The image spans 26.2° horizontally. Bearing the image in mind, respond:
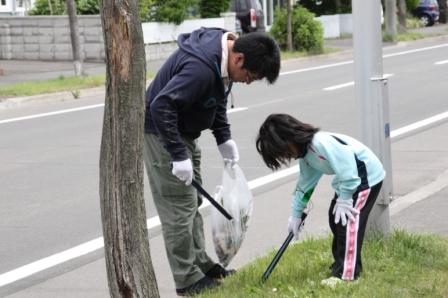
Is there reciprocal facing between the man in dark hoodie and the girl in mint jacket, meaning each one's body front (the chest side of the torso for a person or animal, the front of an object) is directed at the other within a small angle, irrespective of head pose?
yes

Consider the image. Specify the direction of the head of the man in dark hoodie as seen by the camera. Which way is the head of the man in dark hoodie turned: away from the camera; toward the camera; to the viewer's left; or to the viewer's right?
to the viewer's right

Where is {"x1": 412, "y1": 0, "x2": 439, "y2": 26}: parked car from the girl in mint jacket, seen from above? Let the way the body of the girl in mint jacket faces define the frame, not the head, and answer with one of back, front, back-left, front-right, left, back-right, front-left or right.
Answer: right

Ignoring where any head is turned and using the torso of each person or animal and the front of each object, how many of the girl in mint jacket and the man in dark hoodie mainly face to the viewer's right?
1

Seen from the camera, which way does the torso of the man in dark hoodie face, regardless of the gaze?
to the viewer's right

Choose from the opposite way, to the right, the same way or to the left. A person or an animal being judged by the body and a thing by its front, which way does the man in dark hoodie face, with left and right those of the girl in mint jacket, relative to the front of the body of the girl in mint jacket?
the opposite way

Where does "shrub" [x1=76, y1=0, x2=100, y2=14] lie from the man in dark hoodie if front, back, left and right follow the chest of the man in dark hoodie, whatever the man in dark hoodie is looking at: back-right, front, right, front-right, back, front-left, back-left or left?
left

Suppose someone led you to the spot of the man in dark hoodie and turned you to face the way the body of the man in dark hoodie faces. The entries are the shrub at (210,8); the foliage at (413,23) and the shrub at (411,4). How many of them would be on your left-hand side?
3

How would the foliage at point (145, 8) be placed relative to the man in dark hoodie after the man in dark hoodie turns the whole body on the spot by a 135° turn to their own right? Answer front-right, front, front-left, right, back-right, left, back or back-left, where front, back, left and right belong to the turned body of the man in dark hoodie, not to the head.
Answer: back-right

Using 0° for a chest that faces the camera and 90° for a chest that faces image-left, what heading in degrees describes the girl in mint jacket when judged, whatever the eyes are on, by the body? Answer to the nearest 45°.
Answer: approximately 90°

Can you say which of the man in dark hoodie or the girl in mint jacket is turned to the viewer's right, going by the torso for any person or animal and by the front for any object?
the man in dark hoodie
